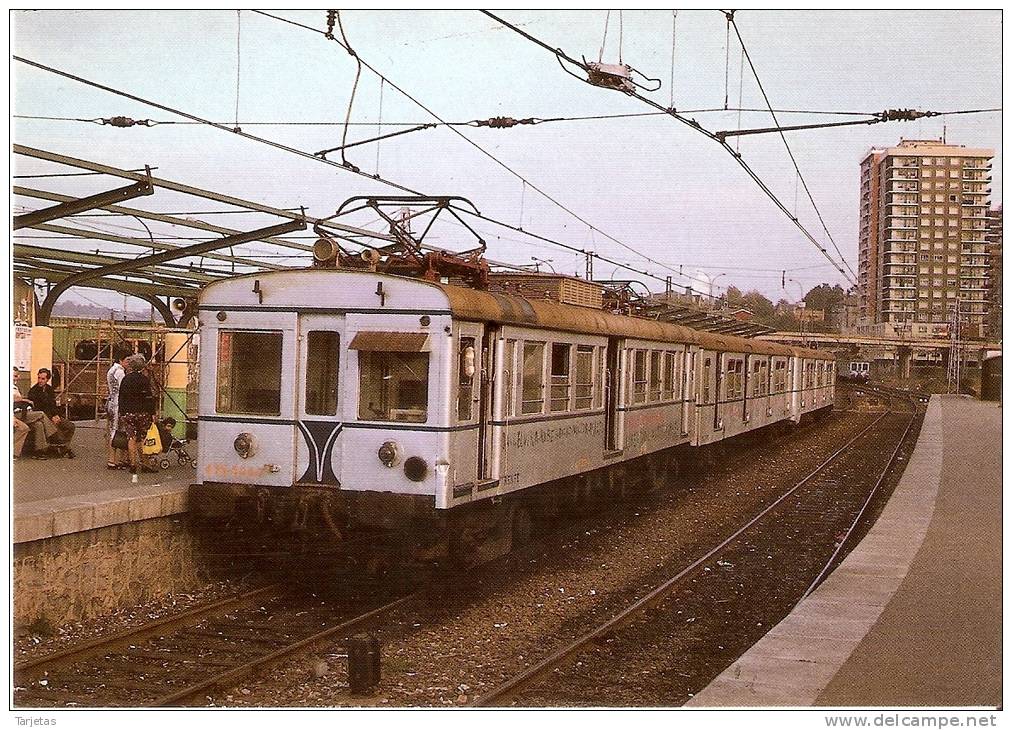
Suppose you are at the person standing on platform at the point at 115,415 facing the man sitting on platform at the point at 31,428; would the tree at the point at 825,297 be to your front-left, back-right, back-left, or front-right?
back-right

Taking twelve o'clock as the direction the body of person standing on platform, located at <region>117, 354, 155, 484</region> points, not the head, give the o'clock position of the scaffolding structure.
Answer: The scaffolding structure is roughly at 12 o'clock from the person standing on platform.

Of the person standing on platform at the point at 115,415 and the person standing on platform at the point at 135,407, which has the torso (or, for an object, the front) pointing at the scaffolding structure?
the person standing on platform at the point at 135,407

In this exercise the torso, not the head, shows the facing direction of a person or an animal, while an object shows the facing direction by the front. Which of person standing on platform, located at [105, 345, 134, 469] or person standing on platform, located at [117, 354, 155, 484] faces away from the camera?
person standing on platform, located at [117, 354, 155, 484]

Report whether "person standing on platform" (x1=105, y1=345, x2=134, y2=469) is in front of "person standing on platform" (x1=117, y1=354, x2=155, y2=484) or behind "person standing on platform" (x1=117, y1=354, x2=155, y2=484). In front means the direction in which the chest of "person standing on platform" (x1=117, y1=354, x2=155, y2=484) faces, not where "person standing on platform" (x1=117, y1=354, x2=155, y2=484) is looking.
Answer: in front

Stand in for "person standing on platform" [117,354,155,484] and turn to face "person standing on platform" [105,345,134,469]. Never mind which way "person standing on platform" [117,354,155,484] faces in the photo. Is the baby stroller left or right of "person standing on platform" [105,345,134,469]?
right

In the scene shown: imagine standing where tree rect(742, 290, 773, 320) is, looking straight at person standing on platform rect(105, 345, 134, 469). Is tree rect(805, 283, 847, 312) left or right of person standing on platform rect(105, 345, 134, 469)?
left

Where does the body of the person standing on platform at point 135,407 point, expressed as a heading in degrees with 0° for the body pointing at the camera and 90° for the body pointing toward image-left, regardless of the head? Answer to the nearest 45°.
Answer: approximately 180°
